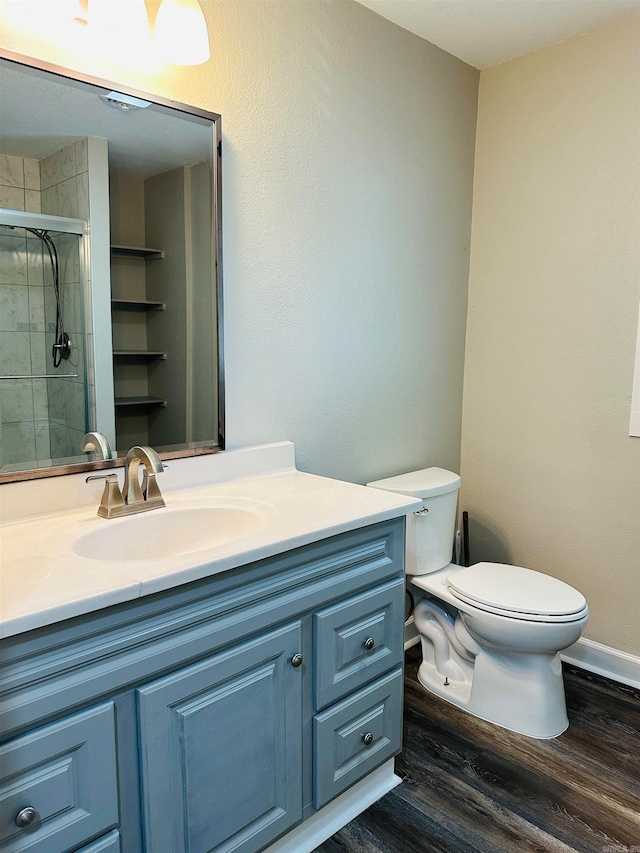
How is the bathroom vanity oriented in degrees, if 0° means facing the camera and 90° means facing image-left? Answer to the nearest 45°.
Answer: approximately 315°

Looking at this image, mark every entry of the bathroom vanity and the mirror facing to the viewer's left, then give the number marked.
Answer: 0

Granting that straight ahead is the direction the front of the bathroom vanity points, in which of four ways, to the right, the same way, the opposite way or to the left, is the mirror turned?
the same way

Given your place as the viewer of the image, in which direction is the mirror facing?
facing the viewer and to the right of the viewer
